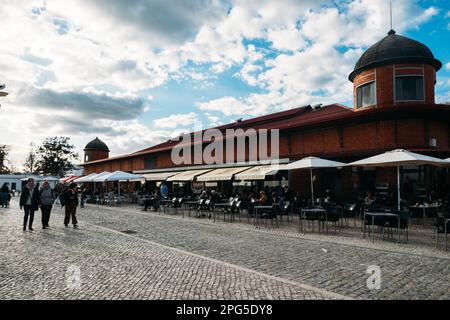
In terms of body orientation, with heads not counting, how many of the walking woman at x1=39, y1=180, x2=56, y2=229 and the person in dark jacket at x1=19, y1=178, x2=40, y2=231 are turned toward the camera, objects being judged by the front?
2

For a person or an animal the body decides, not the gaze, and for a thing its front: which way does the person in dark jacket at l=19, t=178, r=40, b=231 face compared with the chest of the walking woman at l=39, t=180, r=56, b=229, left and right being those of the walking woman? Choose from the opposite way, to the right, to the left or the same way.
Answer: the same way

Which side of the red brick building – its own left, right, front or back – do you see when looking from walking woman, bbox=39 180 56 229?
front

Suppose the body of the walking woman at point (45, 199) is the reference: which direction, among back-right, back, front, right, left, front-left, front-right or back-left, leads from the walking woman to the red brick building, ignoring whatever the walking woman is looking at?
left

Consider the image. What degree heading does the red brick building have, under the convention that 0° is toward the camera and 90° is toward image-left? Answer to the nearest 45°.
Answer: approximately 45°

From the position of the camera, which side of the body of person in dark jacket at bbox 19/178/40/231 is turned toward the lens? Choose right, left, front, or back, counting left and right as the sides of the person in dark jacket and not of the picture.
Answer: front

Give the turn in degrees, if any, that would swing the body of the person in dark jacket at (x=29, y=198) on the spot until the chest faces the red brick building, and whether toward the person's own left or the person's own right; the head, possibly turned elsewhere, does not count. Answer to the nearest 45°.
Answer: approximately 90° to the person's own left

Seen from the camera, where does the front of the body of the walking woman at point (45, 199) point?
toward the camera
